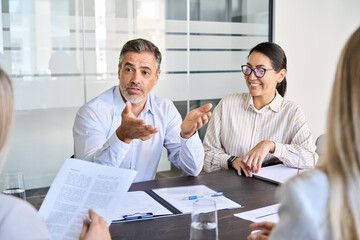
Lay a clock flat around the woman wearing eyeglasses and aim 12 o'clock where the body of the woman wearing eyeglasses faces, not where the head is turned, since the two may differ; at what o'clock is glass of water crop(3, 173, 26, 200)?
The glass of water is roughly at 1 o'clock from the woman wearing eyeglasses.

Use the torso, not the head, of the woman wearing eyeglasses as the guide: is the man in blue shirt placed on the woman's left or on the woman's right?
on the woman's right

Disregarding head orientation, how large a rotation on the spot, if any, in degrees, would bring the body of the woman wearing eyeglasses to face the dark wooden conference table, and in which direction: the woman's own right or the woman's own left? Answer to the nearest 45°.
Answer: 0° — they already face it

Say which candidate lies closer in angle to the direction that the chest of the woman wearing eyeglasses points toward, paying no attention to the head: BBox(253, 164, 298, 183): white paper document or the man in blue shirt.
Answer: the white paper document

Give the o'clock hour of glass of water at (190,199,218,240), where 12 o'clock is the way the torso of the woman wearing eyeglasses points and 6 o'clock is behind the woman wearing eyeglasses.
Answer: The glass of water is roughly at 12 o'clock from the woman wearing eyeglasses.

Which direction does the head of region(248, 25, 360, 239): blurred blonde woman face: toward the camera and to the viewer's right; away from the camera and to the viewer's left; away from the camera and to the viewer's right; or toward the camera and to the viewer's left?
away from the camera and to the viewer's left

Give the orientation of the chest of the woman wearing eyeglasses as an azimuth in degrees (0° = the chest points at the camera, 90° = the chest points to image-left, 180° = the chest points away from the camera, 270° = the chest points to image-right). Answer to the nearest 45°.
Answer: approximately 0°

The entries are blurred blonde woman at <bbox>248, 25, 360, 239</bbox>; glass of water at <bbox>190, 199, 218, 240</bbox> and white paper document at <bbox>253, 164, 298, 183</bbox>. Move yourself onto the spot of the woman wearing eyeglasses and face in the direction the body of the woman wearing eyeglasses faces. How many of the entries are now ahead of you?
3
